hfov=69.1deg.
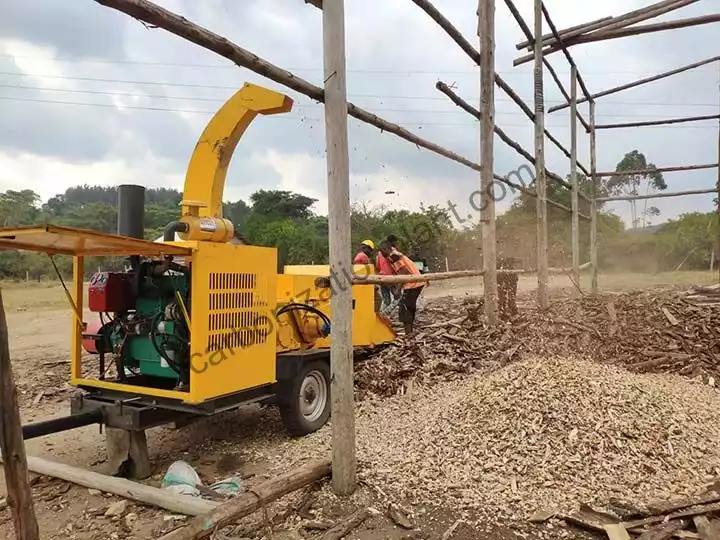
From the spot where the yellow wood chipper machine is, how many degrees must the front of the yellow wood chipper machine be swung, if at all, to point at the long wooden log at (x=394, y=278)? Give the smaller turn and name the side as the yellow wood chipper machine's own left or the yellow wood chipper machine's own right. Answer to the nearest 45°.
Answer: approximately 135° to the yellow wood chipper machine's own left

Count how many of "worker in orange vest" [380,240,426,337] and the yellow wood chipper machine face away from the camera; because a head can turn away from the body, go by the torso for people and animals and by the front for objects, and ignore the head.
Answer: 0

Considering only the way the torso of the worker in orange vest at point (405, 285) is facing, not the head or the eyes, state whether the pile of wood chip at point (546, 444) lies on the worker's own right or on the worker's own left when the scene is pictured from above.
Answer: on the worker's own left

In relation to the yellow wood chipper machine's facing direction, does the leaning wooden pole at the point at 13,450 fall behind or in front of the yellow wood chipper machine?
in front

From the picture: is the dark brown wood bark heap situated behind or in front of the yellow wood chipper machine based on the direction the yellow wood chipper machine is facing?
behind

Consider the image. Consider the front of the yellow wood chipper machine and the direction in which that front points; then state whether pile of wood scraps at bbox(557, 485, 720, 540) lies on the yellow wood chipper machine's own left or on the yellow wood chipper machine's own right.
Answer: on the yellow wood chipper machine's own left

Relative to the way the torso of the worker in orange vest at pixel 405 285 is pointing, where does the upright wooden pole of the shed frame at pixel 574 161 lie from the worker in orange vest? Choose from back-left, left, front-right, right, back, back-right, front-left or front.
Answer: back-right

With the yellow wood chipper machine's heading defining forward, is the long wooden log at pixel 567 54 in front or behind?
behind

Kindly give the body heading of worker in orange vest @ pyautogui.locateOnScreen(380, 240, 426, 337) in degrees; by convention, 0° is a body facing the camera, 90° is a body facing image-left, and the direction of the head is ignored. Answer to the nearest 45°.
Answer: approximately 90°

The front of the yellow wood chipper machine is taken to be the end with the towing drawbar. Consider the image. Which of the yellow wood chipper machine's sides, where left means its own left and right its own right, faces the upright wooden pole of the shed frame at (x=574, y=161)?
back

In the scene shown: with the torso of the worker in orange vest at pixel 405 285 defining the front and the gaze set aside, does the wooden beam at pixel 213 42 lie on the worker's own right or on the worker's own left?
on the worker's own left
